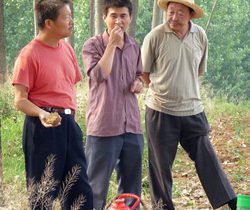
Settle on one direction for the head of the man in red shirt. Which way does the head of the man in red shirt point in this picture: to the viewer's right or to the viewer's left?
to the viewer's right

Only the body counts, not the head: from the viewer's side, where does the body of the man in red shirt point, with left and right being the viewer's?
facing the viewer and to the right of the viewer

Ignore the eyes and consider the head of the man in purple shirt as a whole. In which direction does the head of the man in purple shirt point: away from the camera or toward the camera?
toward the camera
